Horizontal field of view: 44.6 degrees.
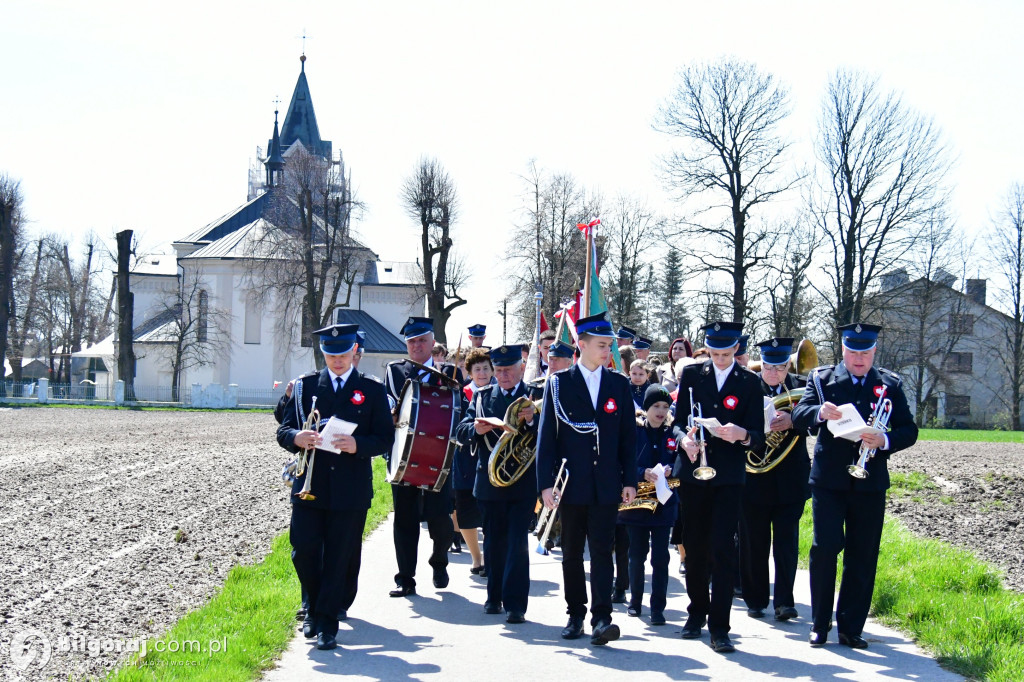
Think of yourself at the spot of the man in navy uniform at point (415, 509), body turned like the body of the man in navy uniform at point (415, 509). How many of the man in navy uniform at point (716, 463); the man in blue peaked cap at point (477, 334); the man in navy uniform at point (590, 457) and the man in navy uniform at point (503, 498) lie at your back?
1

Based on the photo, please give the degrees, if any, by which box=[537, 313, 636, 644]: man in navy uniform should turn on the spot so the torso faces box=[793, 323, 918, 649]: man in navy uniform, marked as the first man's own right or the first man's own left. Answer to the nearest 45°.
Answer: approximately 90° to the first man's own left

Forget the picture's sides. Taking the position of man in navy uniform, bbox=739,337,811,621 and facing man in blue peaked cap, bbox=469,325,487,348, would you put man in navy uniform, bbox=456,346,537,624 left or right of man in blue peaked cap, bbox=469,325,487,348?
left

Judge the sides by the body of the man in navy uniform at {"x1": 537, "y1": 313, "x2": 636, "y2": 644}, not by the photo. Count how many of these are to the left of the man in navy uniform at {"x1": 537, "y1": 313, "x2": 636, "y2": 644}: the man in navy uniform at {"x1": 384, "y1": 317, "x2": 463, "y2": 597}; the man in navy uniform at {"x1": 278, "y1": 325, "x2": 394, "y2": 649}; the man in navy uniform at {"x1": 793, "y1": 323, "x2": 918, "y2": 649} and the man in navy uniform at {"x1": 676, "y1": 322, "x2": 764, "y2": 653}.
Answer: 2

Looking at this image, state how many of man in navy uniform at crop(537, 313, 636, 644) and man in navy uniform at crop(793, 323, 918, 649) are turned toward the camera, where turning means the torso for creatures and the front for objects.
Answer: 2

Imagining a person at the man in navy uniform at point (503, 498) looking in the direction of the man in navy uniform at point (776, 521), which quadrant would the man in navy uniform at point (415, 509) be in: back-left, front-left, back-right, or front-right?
back-left

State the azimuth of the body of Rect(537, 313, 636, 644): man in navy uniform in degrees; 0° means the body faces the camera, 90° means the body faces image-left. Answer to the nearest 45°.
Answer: approximately 0°
